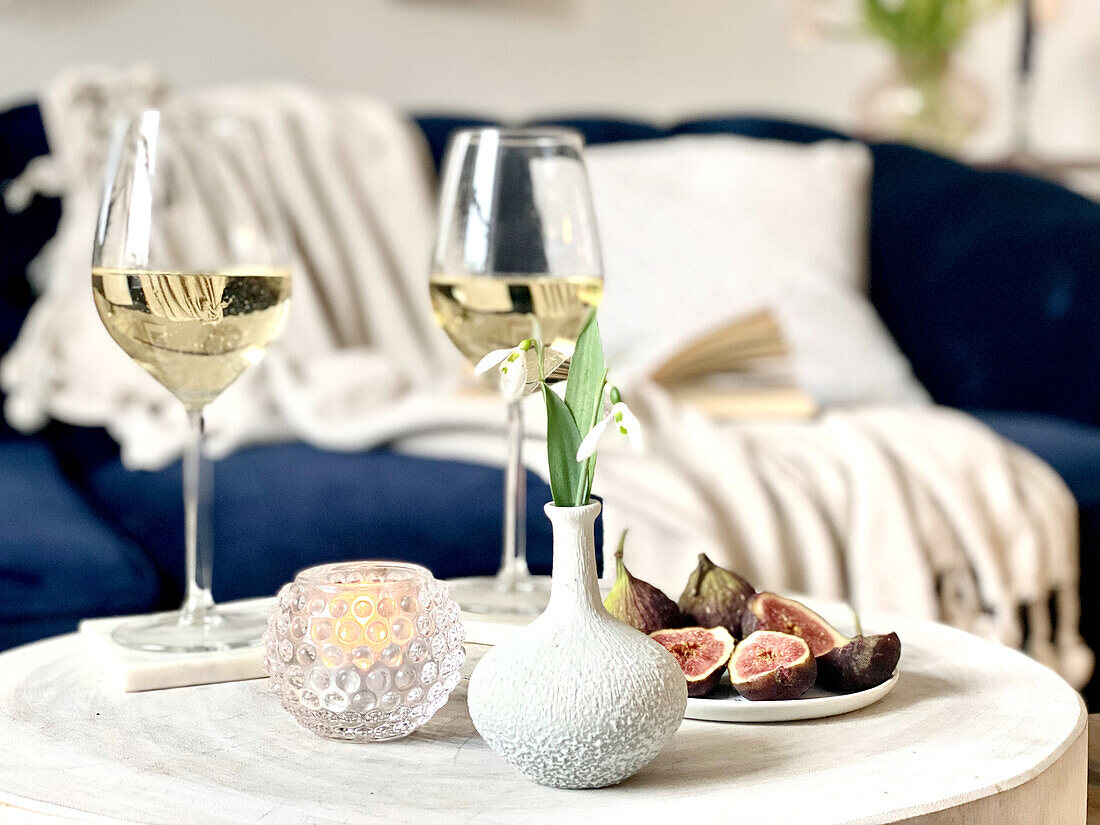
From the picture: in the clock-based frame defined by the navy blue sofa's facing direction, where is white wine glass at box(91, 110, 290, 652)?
The white wine glass is roughly at 12 o'clock from the navy blue sofa.

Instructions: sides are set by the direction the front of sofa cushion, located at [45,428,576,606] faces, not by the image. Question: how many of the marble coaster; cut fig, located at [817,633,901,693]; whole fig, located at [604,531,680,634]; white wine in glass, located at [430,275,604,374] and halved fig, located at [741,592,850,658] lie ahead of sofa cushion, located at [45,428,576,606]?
5

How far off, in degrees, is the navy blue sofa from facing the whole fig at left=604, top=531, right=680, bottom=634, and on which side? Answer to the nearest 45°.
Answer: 0° — it already faces it

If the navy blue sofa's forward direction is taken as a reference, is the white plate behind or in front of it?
in front

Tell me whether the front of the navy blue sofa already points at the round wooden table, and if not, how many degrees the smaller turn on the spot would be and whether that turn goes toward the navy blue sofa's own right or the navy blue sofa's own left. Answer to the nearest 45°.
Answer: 0° — it already faces it

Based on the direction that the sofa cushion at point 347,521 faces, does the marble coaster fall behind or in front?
in front

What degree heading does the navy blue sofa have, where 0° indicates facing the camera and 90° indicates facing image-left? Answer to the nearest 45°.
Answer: approximately 0°

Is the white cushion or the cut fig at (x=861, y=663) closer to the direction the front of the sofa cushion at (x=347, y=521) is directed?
the cut fig

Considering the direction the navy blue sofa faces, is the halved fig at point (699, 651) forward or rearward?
forward
